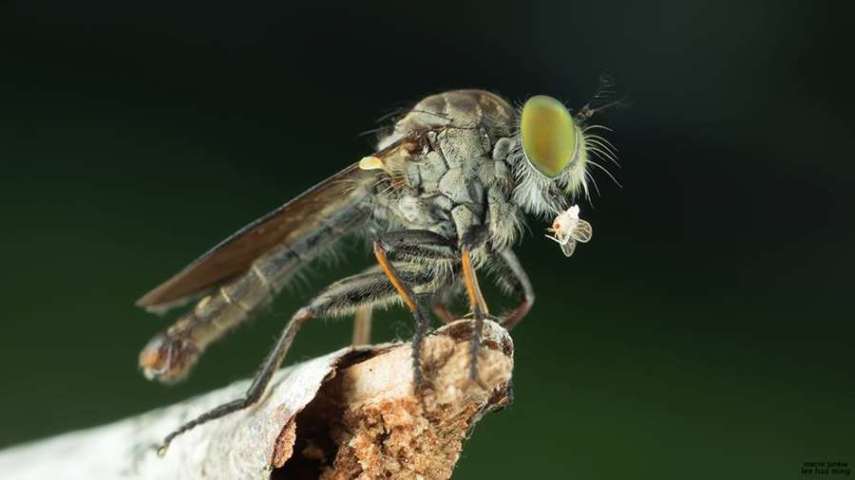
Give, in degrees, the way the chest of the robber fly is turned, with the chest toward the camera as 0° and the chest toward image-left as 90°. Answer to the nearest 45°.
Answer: approximately 270°
